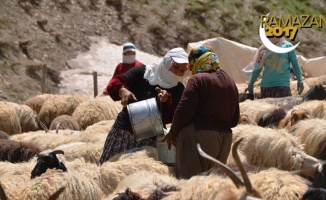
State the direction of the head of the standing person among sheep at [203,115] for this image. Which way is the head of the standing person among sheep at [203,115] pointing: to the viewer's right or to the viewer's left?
to the viewer's left

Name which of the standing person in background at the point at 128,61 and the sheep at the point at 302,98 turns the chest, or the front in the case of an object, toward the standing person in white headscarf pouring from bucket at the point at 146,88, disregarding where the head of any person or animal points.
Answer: the standing person in background at the point at 128,61

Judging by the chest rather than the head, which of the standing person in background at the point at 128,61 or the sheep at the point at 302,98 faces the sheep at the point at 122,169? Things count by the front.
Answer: the standing person in background

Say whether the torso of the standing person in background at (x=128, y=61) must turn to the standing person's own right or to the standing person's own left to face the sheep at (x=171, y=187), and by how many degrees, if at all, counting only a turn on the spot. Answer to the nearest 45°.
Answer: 0° — they already face it

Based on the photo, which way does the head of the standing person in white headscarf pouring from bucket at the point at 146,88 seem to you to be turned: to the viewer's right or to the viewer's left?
to the viewer's right

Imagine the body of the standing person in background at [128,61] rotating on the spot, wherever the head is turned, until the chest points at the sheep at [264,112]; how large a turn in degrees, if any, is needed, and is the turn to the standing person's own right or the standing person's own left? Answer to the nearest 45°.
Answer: approximately 45° to the standing person's own left
